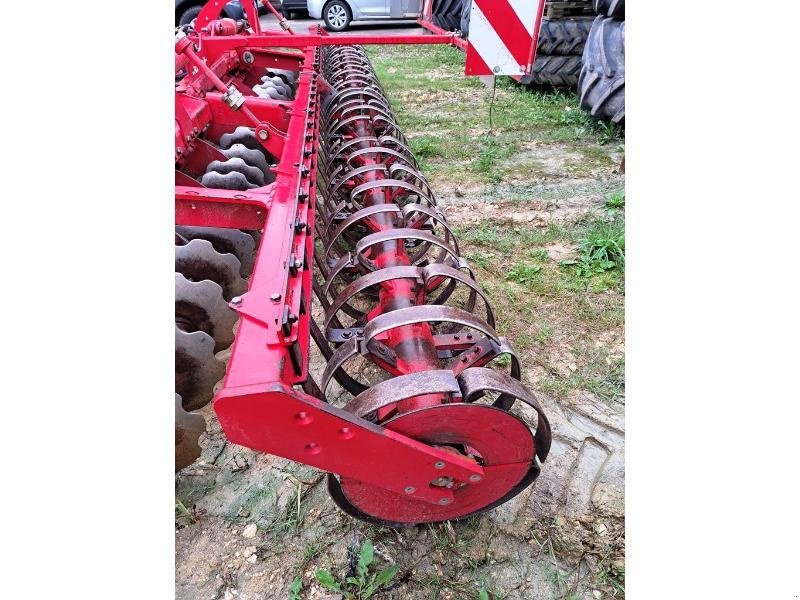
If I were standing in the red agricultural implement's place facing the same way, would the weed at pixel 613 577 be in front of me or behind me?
behind

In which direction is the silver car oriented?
to the viewer's left

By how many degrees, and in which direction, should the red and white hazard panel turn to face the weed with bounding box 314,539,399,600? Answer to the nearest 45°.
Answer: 0° — it already faces it

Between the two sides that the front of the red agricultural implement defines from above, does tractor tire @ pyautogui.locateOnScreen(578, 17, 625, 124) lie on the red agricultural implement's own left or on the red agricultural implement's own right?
on the red agricultural implement's own right

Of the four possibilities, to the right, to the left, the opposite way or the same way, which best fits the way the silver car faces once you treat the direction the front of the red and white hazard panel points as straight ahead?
to the right

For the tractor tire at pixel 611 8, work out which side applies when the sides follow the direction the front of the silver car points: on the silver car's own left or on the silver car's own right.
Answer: on the silver car's own left
